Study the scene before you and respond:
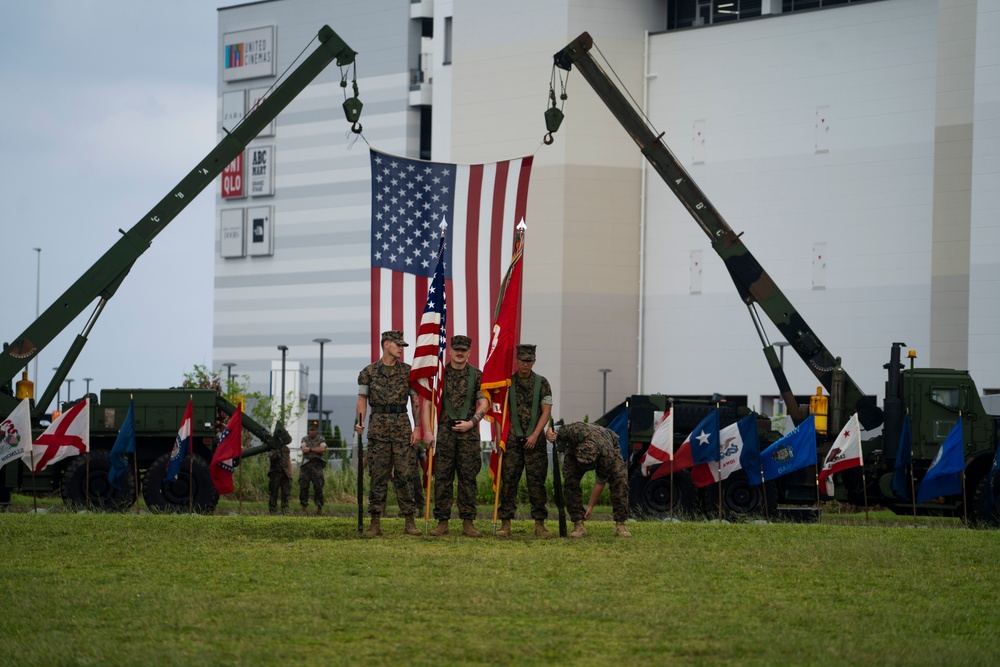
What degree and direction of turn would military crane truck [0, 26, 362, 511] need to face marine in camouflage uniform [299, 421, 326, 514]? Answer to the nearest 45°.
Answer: approximately 180°

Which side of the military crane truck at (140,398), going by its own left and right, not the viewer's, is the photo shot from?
left

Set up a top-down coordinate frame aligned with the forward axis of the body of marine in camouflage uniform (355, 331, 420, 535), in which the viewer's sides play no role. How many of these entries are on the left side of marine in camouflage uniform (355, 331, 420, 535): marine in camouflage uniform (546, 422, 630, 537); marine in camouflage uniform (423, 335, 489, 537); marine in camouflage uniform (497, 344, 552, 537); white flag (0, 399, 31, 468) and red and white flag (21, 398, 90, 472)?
3

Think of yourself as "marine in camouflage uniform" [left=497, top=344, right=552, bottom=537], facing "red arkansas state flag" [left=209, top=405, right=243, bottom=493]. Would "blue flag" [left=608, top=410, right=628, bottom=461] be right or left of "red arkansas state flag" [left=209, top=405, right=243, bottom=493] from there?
right

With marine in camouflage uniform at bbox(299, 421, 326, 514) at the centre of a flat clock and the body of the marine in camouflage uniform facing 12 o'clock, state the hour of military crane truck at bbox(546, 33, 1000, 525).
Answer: The military crane truck is roughly at 10 o'clock from the marine in camouflage uniform.

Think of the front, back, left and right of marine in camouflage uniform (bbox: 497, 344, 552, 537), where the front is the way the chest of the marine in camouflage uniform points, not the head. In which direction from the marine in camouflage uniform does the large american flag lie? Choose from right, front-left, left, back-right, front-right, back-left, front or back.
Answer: back

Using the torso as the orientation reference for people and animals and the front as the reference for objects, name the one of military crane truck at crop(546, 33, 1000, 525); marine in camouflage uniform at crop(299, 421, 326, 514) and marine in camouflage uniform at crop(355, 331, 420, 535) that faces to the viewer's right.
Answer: the military crane truck

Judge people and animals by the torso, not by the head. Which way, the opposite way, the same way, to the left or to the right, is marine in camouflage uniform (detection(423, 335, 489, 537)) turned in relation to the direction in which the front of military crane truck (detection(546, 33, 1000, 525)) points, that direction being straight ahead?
to the right

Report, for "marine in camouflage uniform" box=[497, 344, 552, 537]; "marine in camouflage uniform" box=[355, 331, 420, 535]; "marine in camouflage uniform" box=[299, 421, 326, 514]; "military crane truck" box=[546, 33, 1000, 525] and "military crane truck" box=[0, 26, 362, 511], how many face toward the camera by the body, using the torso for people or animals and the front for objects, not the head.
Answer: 3

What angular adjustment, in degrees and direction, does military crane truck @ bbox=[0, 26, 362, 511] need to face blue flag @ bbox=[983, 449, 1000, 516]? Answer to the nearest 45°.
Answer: approximately 135° to its left

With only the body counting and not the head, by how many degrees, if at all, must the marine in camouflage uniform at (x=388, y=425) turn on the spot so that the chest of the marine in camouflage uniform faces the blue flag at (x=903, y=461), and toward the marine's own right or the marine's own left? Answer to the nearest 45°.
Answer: approximately 135° to the marine's own left

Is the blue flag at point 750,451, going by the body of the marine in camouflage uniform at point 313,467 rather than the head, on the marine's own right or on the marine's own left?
on the marine's own left
